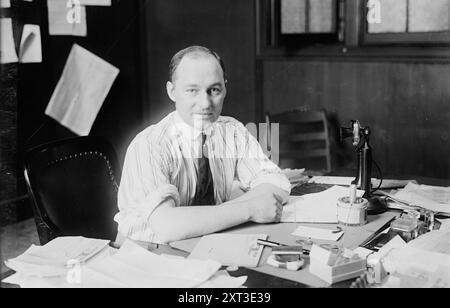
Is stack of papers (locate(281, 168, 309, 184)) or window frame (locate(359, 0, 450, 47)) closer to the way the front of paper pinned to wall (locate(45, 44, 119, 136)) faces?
the stack of papers

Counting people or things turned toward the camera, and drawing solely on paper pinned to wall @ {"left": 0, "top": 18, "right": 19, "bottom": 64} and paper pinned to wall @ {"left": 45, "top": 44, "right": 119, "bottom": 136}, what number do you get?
2

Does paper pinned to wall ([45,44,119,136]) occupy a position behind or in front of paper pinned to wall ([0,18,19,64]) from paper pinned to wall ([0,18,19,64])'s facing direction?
behind

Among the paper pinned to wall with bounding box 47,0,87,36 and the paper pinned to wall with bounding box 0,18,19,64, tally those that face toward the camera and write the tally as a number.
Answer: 2

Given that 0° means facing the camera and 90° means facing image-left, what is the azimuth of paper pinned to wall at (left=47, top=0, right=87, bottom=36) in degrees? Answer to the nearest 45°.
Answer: approximately 0°

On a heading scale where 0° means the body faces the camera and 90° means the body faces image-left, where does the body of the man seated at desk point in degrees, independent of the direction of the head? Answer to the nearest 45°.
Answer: approximately 315°

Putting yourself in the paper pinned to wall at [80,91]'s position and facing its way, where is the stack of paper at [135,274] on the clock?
The stack of paper is roughly at 12 o'clock from the paper pinned to wall.

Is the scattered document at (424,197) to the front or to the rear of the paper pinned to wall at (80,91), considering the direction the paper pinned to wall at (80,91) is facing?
to the front

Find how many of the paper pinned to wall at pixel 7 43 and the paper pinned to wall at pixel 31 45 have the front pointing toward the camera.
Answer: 2
